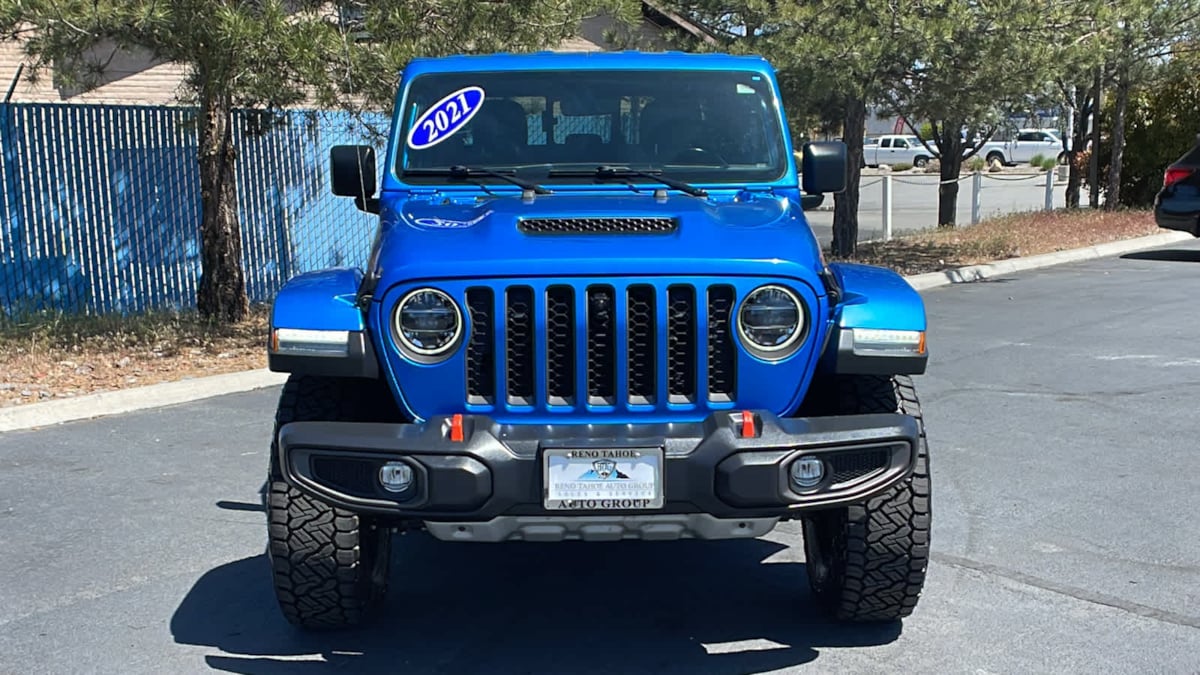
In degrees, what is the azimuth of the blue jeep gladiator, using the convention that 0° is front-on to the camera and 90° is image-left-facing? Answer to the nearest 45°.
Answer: approximately 0°

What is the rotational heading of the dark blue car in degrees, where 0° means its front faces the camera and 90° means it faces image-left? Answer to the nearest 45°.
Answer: approximately 225°

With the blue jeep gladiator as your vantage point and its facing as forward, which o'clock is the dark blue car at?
The dark blue car is roughly at 7 o'clock from the blue jeep gladiator.

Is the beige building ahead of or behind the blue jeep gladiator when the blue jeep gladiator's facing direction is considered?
behind

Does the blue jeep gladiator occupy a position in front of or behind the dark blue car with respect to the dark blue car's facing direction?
behind

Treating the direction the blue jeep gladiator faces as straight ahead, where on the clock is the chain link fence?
The chain link fence is roughly at 5 o'clock from the blue jeep gladiator.

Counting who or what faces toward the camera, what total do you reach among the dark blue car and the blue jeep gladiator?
1

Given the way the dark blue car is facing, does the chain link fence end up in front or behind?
behind
